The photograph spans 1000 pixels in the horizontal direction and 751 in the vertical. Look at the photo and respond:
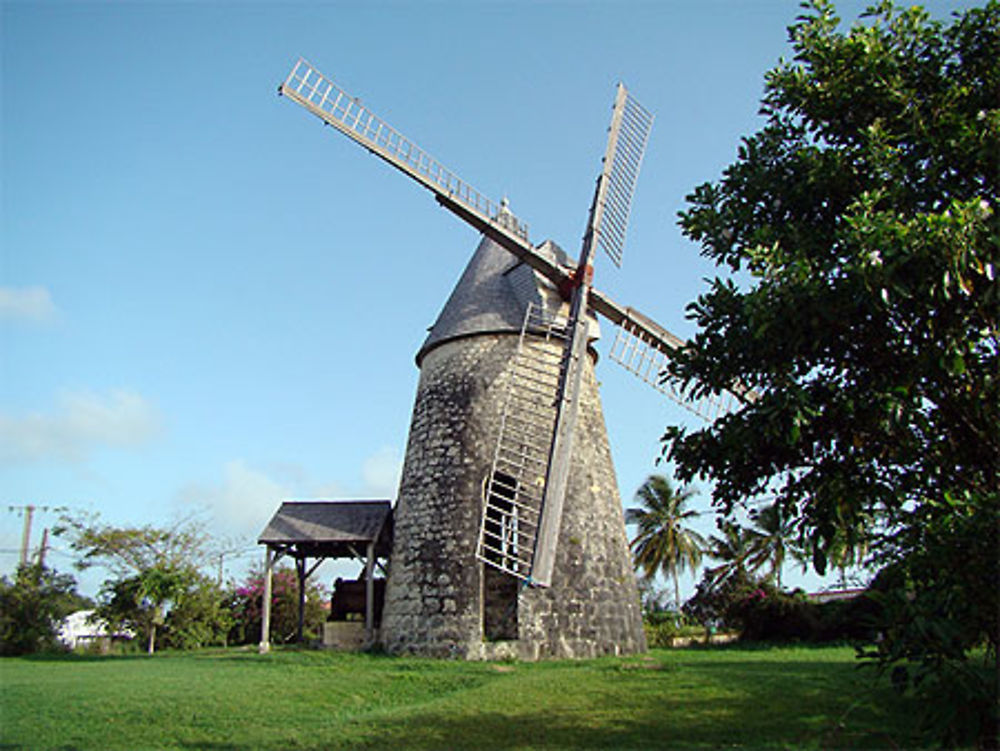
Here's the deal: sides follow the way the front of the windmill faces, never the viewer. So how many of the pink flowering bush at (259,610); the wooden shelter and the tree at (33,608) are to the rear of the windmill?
3

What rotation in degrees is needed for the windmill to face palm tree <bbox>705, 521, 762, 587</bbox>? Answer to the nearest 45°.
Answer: approximately 90° to its left

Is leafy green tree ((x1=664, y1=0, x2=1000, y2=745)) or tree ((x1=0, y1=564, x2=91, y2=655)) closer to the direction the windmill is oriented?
the leafy green tree

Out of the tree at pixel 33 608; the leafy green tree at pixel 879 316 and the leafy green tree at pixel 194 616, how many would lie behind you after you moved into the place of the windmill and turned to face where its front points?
2

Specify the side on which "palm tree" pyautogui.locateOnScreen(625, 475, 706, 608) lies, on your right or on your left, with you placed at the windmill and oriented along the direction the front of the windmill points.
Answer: on your left

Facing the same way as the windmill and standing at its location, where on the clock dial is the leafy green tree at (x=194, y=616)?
The leafy green tree is roughly at 6 o'clock from the windmill.

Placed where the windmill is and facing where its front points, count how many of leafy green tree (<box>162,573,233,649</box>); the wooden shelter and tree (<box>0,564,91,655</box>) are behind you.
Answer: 3

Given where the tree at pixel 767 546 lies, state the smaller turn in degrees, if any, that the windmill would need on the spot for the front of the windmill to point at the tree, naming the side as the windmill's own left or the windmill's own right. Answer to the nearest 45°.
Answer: approximately 90° to the windmill's own left

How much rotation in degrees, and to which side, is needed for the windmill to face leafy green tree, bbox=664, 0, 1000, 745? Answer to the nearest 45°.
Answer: approximately 45° to its right

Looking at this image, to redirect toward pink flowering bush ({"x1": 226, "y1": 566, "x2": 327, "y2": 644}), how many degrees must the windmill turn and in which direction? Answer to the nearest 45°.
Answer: approximately 180°

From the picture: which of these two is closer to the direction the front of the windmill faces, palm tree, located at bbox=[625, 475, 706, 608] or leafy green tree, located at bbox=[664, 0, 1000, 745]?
the leafy green tree

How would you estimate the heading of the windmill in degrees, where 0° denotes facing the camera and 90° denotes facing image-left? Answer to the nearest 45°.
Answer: approximately 315°

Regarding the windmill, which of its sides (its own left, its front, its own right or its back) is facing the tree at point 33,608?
back
